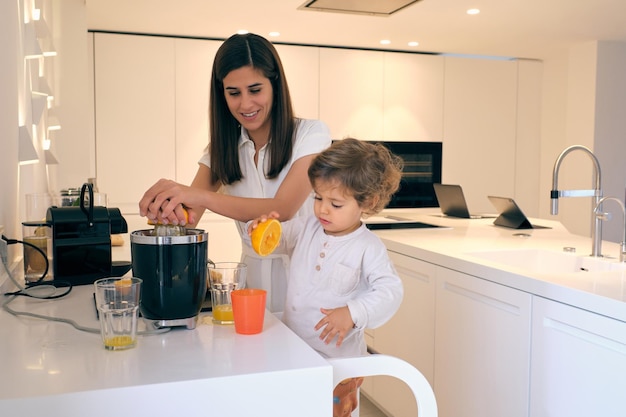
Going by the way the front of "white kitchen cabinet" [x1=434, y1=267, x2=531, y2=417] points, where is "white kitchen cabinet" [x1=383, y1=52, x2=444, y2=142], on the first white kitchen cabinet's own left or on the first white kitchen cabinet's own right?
on the first white kitchen cabinet's own right

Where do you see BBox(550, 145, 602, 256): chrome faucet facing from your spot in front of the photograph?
facing to the left of the viewer

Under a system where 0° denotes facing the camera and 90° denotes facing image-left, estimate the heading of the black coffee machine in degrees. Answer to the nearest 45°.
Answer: approximately 270°

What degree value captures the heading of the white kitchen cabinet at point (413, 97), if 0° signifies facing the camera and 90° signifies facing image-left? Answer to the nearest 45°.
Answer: approximately 0°

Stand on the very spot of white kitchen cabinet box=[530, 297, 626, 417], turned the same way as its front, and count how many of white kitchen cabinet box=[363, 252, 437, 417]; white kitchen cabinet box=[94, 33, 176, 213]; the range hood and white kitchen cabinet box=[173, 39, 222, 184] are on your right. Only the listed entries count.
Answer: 4

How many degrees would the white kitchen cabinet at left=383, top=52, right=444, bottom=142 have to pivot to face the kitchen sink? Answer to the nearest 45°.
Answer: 0° — it already faces it

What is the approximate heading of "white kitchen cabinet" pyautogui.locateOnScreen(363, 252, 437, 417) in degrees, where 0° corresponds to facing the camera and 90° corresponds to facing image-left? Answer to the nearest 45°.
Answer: approximately 45°

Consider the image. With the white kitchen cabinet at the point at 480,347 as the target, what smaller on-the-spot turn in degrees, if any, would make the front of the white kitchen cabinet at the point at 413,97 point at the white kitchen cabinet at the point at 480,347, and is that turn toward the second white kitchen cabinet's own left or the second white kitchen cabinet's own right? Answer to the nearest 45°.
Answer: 0° — it already faces it
